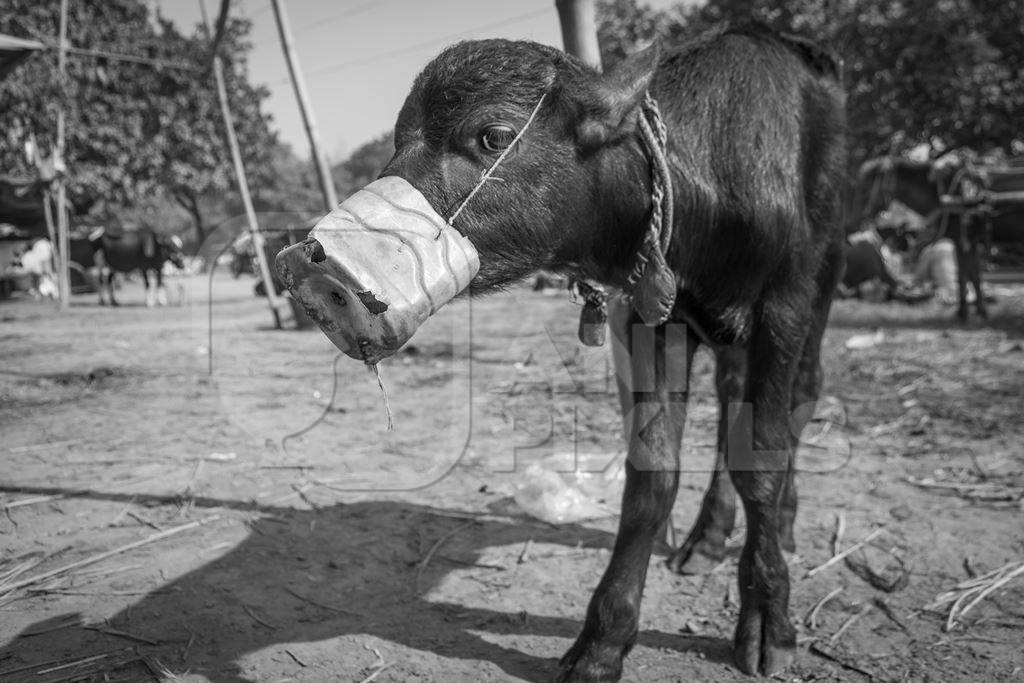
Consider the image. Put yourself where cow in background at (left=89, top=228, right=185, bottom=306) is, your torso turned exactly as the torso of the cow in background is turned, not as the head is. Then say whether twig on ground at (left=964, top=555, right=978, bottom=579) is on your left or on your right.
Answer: on your right

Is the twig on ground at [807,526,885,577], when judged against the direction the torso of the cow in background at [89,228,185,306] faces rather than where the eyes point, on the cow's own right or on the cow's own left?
on the cow's own right

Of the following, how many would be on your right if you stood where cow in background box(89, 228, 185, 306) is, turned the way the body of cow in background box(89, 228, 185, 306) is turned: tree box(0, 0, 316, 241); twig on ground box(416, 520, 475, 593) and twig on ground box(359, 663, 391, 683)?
2

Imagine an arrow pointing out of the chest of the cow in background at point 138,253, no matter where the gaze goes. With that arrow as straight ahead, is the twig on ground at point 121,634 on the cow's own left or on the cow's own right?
on the cow's own right

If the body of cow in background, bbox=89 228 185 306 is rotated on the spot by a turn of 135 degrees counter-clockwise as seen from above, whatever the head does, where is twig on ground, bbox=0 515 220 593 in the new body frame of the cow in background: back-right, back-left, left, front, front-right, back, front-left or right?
back-left

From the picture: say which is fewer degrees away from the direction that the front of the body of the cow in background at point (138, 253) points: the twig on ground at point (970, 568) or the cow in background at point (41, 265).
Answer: the twig on ground

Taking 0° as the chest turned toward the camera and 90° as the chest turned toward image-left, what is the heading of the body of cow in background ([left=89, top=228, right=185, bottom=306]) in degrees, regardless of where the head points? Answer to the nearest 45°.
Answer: approximately 270°

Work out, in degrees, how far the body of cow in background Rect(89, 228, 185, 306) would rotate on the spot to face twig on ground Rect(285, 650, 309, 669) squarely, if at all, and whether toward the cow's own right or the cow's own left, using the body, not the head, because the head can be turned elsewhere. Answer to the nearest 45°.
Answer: approximately 90° to the cow's own right

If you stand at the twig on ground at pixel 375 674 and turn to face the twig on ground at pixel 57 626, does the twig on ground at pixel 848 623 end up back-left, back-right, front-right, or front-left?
back-right

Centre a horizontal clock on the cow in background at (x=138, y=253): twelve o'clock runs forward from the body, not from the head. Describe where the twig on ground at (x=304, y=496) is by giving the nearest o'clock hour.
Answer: The twig on ground is roughly at 3 o'clock from the cow in background.

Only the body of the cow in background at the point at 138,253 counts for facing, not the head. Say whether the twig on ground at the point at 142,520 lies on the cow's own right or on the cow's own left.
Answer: on the cow's own right
